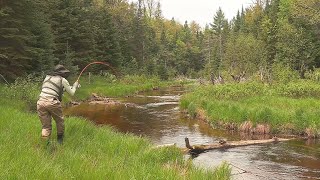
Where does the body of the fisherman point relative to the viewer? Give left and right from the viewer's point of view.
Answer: facing away from the viewer and to the right of the viewer
